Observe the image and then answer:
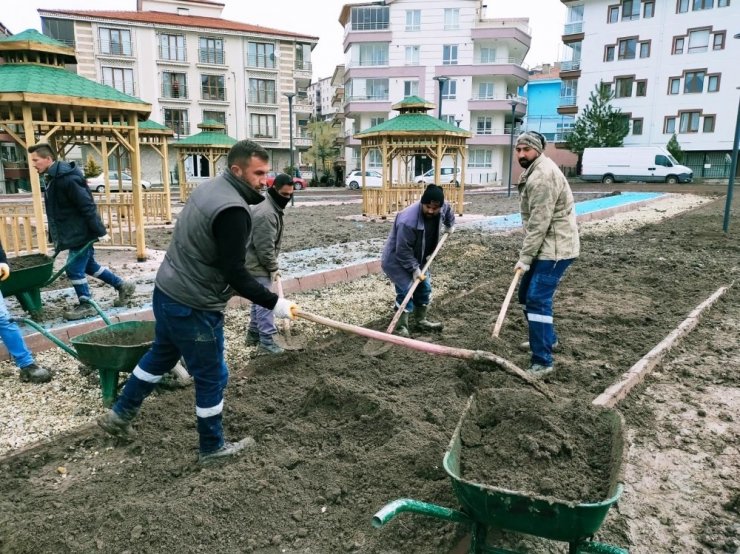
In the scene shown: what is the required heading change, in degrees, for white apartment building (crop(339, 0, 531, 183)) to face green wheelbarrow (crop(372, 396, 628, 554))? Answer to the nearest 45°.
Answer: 0° — it already faces it

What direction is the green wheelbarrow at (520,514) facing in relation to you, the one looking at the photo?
facing to the right of the viewer

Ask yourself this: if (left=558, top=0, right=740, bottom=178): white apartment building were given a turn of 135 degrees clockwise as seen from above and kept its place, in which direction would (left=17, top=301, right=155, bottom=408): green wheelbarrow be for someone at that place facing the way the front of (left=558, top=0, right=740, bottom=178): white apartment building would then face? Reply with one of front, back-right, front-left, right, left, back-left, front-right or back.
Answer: back-left

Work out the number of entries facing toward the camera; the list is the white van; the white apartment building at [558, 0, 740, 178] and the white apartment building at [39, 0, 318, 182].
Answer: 2

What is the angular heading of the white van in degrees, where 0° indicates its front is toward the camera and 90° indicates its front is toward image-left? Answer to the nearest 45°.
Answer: approximately 270°

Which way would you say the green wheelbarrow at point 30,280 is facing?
to the viewer's left

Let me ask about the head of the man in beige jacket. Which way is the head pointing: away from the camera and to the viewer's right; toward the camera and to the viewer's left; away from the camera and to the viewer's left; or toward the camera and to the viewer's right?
toward the camera and to the viewer's left

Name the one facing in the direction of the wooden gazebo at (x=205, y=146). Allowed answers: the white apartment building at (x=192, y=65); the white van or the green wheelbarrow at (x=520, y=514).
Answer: the white apartment building

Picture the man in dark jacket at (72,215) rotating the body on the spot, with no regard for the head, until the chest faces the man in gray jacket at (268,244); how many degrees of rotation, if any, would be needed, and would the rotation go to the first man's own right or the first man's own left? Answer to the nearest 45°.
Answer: approximately 135° to the first man's own left

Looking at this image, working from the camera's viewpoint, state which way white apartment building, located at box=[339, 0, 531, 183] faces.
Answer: facing the viewer

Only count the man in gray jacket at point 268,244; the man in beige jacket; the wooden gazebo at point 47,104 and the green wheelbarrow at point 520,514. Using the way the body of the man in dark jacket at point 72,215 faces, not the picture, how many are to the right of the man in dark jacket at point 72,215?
1

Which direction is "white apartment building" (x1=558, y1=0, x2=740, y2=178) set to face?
toward the camera

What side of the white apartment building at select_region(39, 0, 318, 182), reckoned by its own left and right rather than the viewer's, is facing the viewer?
front
